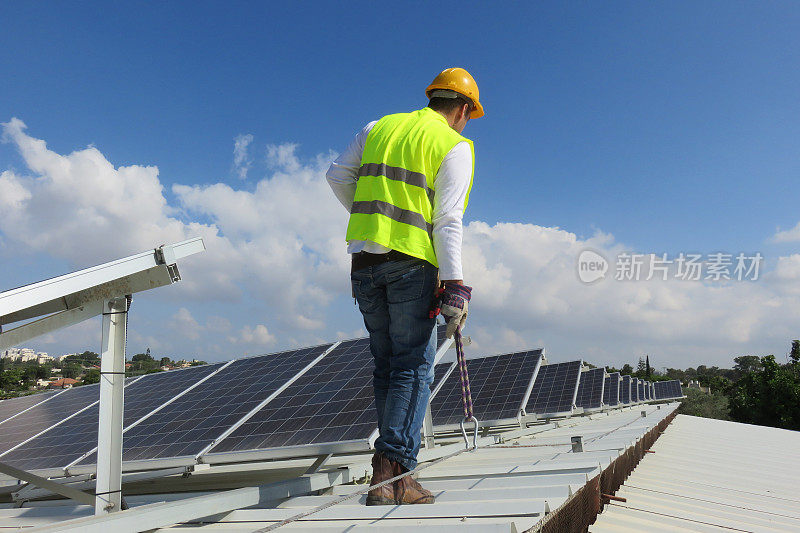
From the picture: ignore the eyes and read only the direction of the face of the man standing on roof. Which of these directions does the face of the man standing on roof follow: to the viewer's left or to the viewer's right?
to the viewer's right

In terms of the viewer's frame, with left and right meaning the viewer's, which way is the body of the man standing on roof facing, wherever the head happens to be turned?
facing away from the viewer and to the right of the viewer

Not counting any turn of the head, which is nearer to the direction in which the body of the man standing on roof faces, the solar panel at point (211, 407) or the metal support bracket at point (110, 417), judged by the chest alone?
the solar panel

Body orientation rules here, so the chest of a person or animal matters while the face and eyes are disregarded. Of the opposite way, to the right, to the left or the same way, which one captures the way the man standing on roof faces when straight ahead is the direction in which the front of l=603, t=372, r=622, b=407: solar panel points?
the opposite way
